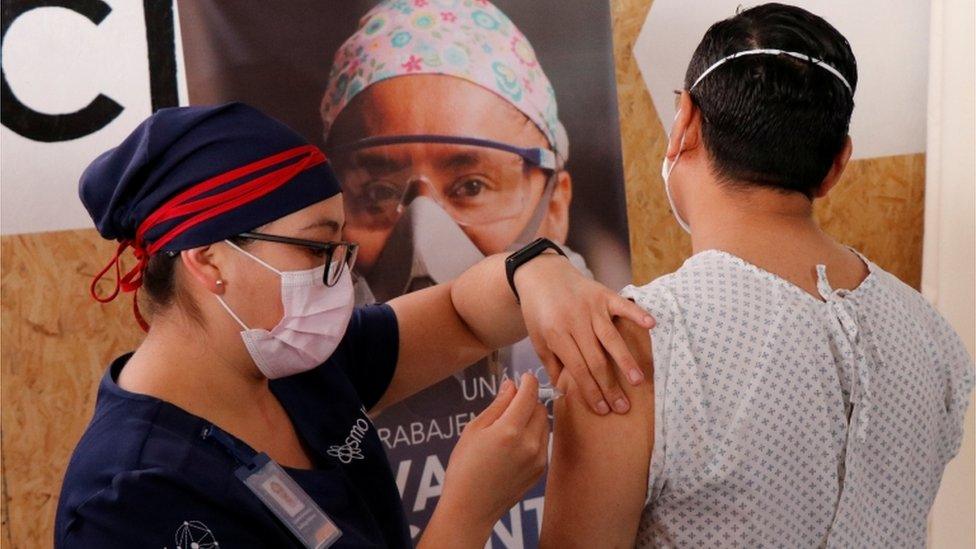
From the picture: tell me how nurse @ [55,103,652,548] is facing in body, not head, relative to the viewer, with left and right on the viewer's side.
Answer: facing the viewer and to the right of the viewer

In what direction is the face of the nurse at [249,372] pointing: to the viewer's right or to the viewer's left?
to the viewer's right

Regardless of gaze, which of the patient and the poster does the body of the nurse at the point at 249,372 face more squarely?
the patient

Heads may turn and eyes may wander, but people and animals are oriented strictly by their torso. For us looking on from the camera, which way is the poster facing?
facing the viewer

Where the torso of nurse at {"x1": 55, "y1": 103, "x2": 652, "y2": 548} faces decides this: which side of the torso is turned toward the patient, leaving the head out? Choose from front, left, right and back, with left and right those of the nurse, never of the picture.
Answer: front

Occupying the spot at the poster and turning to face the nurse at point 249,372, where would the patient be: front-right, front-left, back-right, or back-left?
front-left

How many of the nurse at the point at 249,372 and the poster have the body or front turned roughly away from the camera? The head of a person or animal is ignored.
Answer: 0

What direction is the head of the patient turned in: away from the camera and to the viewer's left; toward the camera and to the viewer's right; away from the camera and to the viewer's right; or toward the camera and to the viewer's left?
away from the camera and to the viewer's left

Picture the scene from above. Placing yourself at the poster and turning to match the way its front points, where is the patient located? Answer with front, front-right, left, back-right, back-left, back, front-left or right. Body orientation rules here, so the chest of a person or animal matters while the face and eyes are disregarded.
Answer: front

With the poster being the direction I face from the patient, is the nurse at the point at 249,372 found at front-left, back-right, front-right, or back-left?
front-left
